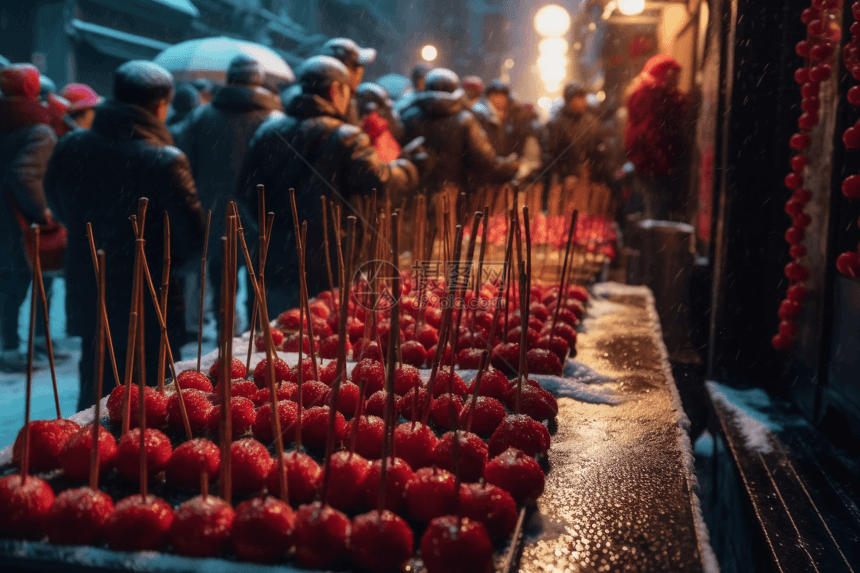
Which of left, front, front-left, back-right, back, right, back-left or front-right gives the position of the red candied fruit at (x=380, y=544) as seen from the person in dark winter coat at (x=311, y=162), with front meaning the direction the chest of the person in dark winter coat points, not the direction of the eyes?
back-right

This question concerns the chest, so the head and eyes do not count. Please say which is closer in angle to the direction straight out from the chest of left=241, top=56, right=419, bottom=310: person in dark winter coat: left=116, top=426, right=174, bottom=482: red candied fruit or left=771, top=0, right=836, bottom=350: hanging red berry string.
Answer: the hanging red berry string

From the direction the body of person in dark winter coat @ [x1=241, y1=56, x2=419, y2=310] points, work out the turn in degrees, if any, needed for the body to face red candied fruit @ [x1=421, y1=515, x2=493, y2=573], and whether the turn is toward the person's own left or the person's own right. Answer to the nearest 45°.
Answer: approximately 135° to the person's own right

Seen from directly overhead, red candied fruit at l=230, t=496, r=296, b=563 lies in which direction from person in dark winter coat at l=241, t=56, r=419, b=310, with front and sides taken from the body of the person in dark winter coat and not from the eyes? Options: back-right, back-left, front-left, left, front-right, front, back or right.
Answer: back-right

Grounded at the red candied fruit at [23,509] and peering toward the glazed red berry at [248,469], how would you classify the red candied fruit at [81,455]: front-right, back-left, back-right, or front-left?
front-left

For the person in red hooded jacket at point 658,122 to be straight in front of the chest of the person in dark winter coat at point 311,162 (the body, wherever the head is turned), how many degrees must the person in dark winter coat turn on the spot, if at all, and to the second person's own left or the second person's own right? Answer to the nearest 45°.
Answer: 0° — they already face them

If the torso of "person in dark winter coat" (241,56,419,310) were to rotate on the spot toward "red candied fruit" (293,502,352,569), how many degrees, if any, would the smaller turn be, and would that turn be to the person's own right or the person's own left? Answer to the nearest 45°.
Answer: approximately 135° to the person's own right

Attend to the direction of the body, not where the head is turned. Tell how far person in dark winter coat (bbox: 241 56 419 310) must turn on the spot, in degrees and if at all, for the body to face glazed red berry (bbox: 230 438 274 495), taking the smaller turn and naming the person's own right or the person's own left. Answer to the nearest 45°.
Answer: approximately 135° to the person's own right

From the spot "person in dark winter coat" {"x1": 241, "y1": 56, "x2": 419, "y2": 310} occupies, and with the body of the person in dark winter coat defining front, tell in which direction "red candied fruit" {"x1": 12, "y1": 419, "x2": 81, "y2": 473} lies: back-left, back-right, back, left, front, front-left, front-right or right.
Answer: back-right

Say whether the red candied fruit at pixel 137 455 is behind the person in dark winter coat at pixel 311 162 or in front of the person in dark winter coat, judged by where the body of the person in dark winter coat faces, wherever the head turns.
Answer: behind

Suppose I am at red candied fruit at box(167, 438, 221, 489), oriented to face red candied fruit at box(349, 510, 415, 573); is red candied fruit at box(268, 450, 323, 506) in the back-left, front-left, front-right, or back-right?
front-left

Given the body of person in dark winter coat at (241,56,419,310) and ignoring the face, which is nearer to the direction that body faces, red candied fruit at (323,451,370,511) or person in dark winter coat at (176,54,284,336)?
the person in dark winter coat

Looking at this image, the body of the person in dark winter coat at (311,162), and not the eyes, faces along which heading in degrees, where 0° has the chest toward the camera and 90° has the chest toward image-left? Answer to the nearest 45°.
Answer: approximately 225°

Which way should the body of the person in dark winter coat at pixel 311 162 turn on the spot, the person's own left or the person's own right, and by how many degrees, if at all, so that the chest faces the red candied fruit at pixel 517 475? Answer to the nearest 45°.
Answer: approximately 135° to the person's own right

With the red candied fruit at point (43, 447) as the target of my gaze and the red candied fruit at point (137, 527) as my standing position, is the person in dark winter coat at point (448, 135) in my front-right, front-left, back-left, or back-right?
front-right

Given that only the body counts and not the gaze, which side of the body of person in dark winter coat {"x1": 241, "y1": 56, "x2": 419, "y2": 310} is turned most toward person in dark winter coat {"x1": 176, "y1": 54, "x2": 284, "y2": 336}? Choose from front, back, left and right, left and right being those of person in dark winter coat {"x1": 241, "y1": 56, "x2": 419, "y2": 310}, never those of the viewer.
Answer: left

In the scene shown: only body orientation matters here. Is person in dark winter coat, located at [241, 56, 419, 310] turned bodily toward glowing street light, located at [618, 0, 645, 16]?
yes

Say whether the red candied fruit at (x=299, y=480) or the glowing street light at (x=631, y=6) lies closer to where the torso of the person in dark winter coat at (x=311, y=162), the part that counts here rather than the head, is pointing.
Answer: the glowing street light

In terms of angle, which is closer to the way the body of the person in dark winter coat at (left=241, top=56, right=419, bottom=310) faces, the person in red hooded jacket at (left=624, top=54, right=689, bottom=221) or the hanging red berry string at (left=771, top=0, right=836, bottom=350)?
the person in red hooded jacket
